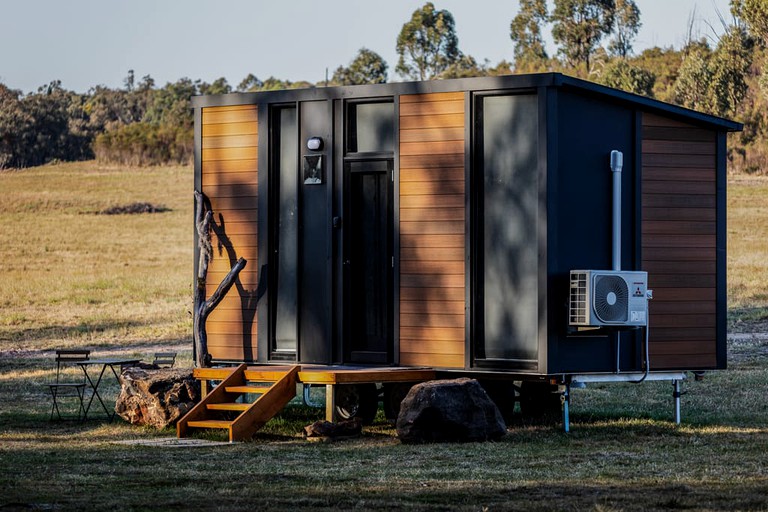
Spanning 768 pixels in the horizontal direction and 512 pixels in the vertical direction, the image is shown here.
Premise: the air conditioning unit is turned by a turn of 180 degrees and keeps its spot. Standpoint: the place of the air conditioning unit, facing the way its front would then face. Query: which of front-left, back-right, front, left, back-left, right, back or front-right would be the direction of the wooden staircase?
front-left

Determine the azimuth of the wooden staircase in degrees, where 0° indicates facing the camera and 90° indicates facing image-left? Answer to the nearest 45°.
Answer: approximately 45°

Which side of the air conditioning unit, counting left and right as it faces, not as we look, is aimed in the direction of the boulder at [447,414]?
right

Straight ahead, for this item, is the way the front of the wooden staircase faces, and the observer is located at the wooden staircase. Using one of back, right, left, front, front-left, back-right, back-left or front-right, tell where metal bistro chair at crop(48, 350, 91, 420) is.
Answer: right

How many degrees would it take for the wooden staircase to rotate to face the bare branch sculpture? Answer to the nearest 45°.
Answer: approximately 135° to its right

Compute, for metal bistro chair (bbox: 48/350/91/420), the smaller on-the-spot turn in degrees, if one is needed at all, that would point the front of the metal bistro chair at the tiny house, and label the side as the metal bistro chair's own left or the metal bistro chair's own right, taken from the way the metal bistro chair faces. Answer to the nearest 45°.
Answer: approximately 90° to the metal bistro chair's own left

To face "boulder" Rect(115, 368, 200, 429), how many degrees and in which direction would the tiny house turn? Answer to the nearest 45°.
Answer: approximately 45° to its right

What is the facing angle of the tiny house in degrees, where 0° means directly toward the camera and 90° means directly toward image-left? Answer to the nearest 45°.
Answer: approximately 45°

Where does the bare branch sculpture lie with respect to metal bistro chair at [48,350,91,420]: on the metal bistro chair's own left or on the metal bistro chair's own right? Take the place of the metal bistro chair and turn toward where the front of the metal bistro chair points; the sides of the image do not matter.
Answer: on the metal bistro chair's own left

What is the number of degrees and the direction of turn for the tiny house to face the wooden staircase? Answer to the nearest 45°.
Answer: approximately 45° to its right

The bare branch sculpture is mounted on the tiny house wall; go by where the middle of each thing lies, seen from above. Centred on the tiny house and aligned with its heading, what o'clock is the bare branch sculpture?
The bare branch sculpture is roughly at 2 o'clock from the tiny house.
